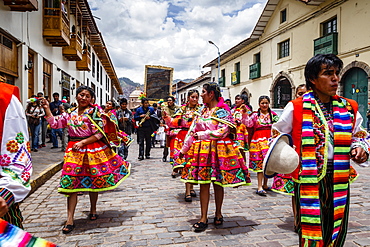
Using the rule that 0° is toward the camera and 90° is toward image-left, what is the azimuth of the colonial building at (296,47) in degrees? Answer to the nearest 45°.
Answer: approximately 45°

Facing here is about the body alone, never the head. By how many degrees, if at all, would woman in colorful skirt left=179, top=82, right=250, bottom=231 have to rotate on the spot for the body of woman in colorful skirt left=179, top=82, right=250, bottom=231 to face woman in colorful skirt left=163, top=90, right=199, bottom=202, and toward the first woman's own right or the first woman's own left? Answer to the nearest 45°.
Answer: approximately 135° to the first woman's own right

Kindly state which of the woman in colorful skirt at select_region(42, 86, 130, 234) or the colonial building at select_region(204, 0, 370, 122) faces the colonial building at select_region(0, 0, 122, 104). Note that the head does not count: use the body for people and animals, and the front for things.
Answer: the colonial building at select_region(204, 0, 370, 122)

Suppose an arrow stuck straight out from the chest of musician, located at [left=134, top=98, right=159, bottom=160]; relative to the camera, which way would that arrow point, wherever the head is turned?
toward the camera

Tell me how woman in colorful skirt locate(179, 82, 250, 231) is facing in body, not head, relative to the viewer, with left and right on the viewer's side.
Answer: facing the viewer and to the left of the viewer

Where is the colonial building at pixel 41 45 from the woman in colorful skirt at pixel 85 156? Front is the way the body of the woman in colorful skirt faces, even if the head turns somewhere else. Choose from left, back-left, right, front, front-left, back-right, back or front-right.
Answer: back-right

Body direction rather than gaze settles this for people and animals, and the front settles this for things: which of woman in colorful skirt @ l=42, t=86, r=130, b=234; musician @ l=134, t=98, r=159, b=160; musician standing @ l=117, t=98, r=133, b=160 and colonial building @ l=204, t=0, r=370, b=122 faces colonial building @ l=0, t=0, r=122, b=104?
colonial building @ l=204, t=0, r=370, b=122

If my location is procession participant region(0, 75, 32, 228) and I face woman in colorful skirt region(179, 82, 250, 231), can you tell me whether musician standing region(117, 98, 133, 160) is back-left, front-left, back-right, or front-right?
front-left

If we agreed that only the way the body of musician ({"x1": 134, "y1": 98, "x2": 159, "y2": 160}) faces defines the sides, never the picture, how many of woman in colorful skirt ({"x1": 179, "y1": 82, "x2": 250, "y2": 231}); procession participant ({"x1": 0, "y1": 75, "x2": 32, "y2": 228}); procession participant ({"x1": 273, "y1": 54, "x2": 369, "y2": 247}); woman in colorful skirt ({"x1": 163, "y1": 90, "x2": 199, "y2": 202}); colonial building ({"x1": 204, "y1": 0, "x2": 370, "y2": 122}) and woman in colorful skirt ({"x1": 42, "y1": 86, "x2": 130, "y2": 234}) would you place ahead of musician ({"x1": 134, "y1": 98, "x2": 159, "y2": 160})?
5

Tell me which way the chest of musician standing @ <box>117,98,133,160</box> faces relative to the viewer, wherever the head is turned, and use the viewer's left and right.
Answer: facing the viewer

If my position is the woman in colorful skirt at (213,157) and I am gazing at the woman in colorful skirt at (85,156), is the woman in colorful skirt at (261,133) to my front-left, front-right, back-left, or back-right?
back-right

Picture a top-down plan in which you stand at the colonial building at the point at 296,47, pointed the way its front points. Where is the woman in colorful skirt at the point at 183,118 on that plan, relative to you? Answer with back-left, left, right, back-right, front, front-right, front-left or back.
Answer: front-left

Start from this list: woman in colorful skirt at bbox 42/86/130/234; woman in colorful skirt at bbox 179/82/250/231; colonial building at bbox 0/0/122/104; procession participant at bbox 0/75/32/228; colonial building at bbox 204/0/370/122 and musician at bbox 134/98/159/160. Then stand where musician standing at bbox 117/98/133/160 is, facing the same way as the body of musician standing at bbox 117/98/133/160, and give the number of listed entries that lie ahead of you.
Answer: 3
